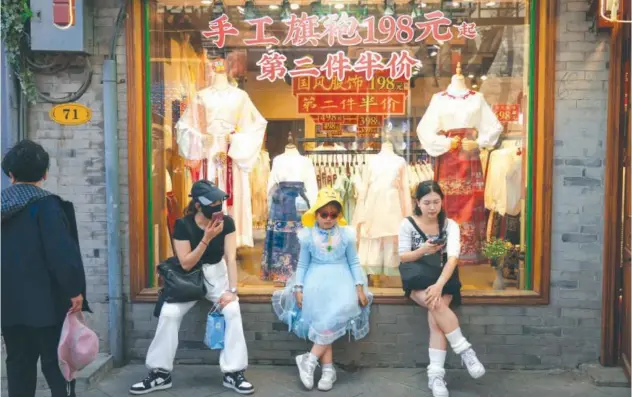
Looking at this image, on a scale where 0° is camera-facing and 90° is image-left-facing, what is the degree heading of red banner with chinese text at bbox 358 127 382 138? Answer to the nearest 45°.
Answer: approximately 0°

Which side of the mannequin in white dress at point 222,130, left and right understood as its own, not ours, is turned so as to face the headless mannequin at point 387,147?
left

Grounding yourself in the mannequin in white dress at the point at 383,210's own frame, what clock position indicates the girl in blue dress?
The girl in blue dress is roughly at 1 o'clock from the mannequin in white dress.

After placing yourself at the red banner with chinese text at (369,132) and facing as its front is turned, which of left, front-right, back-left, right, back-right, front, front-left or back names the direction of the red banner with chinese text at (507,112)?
left

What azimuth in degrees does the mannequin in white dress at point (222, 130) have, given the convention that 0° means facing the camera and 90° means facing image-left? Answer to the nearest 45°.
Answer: approximately 0°

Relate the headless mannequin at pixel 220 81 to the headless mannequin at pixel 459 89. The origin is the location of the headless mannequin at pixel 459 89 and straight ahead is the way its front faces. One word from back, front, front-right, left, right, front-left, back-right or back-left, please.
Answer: right

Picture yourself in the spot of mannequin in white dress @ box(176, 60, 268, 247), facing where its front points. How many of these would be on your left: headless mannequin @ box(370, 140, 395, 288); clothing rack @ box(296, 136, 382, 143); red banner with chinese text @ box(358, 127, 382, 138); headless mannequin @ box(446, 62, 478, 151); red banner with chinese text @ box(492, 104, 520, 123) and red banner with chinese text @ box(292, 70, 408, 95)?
6
